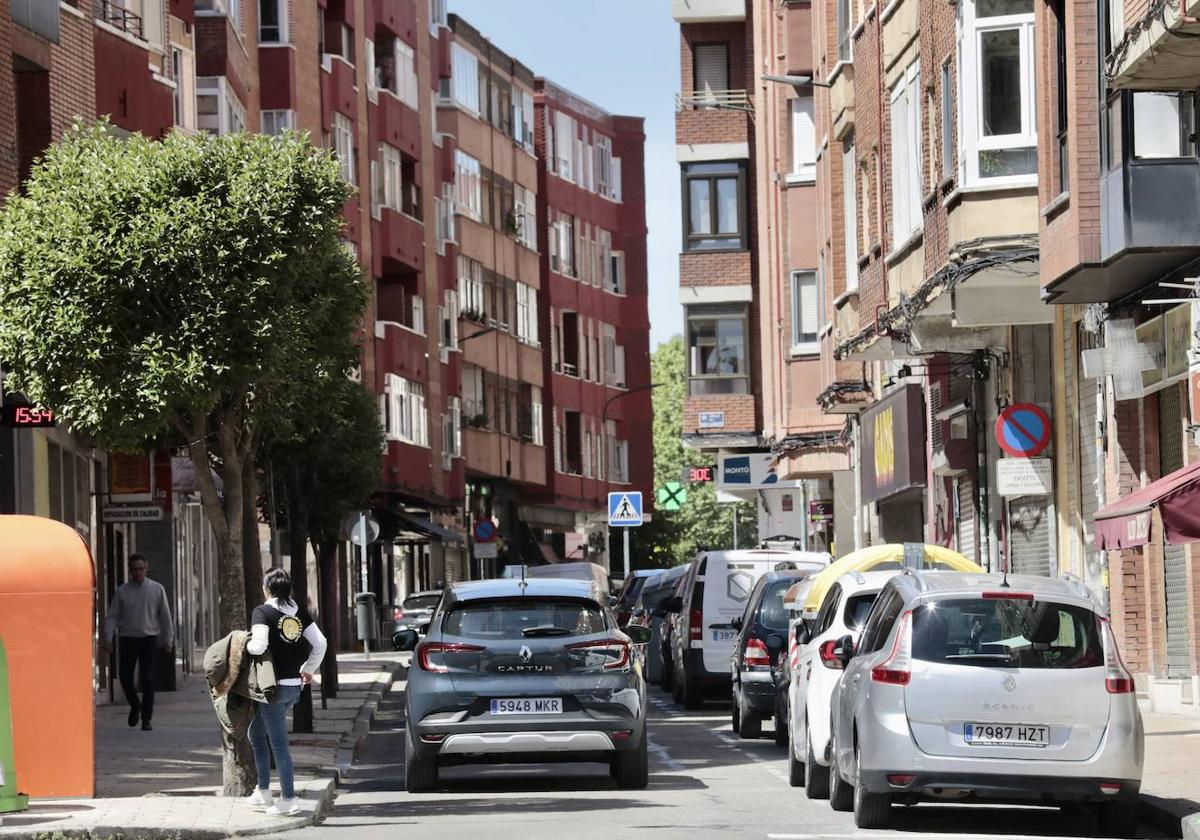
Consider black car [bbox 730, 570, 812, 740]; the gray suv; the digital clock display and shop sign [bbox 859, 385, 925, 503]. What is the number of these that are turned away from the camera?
2

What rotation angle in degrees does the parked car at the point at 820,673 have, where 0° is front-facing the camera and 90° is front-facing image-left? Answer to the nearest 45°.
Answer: approximately 180°

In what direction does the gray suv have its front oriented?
away from the camera

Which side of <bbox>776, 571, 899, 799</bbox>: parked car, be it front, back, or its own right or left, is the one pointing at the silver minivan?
back

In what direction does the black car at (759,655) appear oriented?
away from the camera

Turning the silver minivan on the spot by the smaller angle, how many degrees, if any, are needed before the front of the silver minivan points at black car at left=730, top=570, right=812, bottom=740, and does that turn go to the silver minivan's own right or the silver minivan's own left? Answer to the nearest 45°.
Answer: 0° — it already faces it

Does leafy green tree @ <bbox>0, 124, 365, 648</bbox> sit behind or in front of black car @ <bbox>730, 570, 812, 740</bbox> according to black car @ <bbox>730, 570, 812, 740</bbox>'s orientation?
behind

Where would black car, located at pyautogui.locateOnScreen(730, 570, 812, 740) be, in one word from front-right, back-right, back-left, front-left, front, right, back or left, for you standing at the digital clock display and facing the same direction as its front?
left

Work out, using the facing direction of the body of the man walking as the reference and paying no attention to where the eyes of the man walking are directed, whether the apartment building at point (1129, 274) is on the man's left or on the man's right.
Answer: on the man's left

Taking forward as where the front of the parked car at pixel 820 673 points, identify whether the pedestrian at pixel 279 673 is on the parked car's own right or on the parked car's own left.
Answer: on the parked car's own left

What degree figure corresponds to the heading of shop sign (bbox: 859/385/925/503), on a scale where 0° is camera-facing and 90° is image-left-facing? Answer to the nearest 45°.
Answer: approximately 45°

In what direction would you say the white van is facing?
away from the camera

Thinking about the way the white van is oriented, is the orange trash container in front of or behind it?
behind
